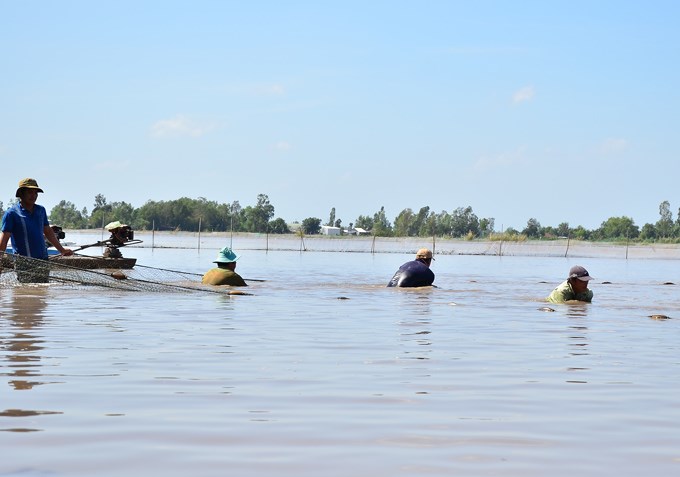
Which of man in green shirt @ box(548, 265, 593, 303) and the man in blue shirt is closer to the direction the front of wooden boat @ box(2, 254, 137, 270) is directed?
the man in blue shirt

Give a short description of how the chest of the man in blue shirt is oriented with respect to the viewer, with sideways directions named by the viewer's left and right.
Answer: facing the viewer and to the right of the viewer

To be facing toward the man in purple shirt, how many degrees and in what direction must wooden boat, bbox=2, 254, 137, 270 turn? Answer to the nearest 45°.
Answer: approximately 135° to its left

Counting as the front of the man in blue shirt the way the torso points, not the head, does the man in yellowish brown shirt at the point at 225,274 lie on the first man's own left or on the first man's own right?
on the first man's own left

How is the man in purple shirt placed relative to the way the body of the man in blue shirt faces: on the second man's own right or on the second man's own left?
on the second man's own left

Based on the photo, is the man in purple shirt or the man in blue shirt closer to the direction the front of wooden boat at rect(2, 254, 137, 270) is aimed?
the man in blue shirt

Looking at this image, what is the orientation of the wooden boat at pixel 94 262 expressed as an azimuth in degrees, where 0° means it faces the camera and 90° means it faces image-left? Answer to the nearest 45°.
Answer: approximately 90°

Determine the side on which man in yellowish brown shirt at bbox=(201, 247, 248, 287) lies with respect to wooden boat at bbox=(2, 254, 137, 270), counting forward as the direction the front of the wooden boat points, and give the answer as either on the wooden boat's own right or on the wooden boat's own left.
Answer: on the wooden boat's own left
